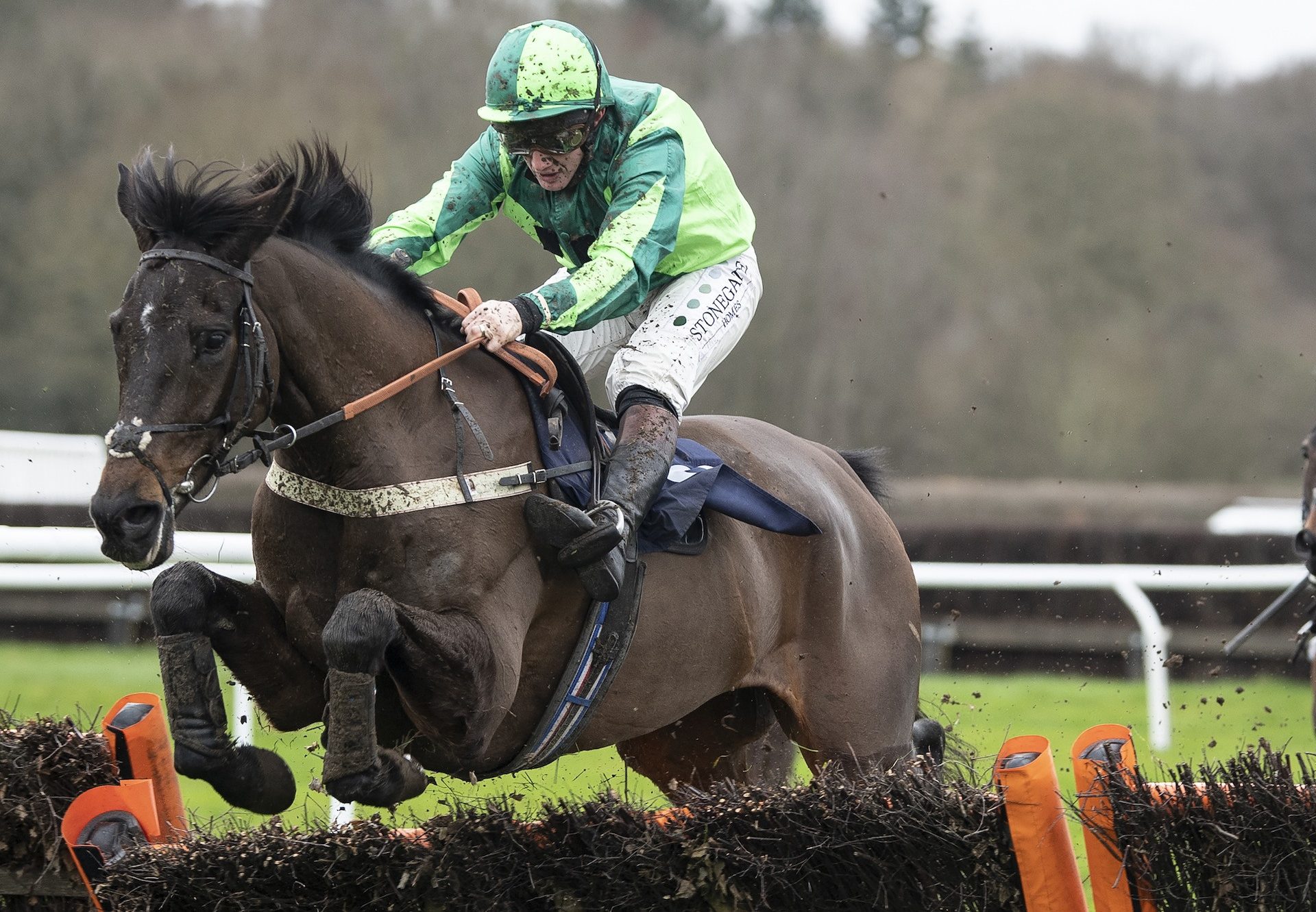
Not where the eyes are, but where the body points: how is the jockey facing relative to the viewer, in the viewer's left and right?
facing the viewer and to the left of the viewer

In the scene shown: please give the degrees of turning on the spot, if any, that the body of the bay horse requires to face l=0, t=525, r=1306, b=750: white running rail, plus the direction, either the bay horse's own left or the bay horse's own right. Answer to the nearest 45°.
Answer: approximately 180°

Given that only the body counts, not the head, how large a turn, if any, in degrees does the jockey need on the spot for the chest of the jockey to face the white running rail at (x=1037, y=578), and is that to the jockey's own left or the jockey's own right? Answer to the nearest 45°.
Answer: approximately 180°

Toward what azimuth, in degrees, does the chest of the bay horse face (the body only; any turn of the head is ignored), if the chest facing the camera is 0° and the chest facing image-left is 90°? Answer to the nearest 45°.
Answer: approximately 45°
